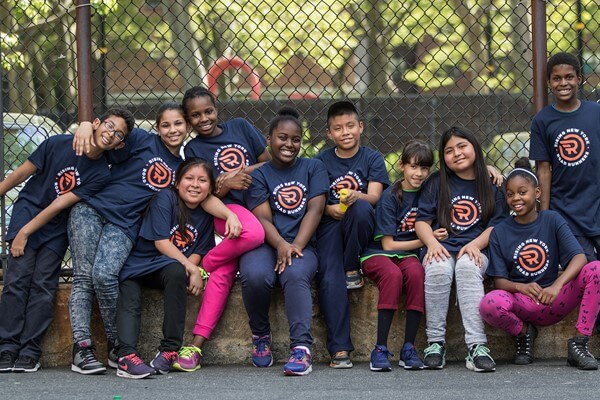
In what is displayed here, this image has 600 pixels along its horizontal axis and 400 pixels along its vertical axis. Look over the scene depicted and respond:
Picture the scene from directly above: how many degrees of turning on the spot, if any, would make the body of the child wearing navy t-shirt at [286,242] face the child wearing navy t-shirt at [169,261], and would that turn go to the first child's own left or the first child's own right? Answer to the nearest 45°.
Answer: approximately 90° to the first child's own right

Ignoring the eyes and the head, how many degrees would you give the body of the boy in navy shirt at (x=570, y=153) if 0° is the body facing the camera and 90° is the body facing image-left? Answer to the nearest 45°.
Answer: approximately 0°

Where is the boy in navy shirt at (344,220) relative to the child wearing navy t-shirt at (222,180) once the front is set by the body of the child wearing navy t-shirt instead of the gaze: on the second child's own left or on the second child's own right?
on the second child's own left

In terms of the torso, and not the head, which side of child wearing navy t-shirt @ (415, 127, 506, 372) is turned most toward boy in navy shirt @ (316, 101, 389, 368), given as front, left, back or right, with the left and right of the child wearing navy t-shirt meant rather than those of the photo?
right

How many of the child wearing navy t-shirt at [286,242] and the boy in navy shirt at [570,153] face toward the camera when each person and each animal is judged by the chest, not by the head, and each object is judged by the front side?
2

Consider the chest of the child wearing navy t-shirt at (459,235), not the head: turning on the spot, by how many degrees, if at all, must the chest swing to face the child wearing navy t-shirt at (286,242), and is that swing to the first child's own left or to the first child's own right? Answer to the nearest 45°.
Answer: approximately 90° to the first child's own right

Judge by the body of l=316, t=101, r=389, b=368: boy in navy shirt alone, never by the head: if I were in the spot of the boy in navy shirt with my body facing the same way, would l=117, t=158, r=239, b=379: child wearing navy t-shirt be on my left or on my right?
on my right
